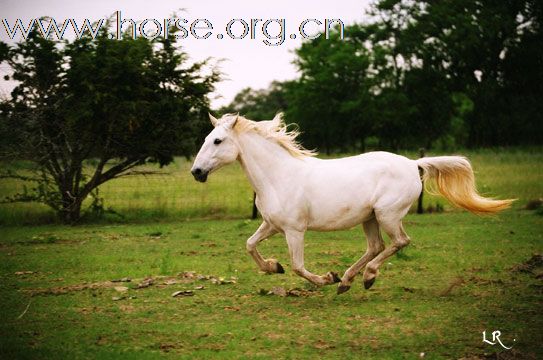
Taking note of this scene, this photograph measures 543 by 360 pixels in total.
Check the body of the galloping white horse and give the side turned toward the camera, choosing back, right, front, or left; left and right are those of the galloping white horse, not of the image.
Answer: left

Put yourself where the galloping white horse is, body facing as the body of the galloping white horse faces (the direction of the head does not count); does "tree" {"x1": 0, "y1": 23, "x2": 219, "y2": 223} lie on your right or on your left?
on your right
